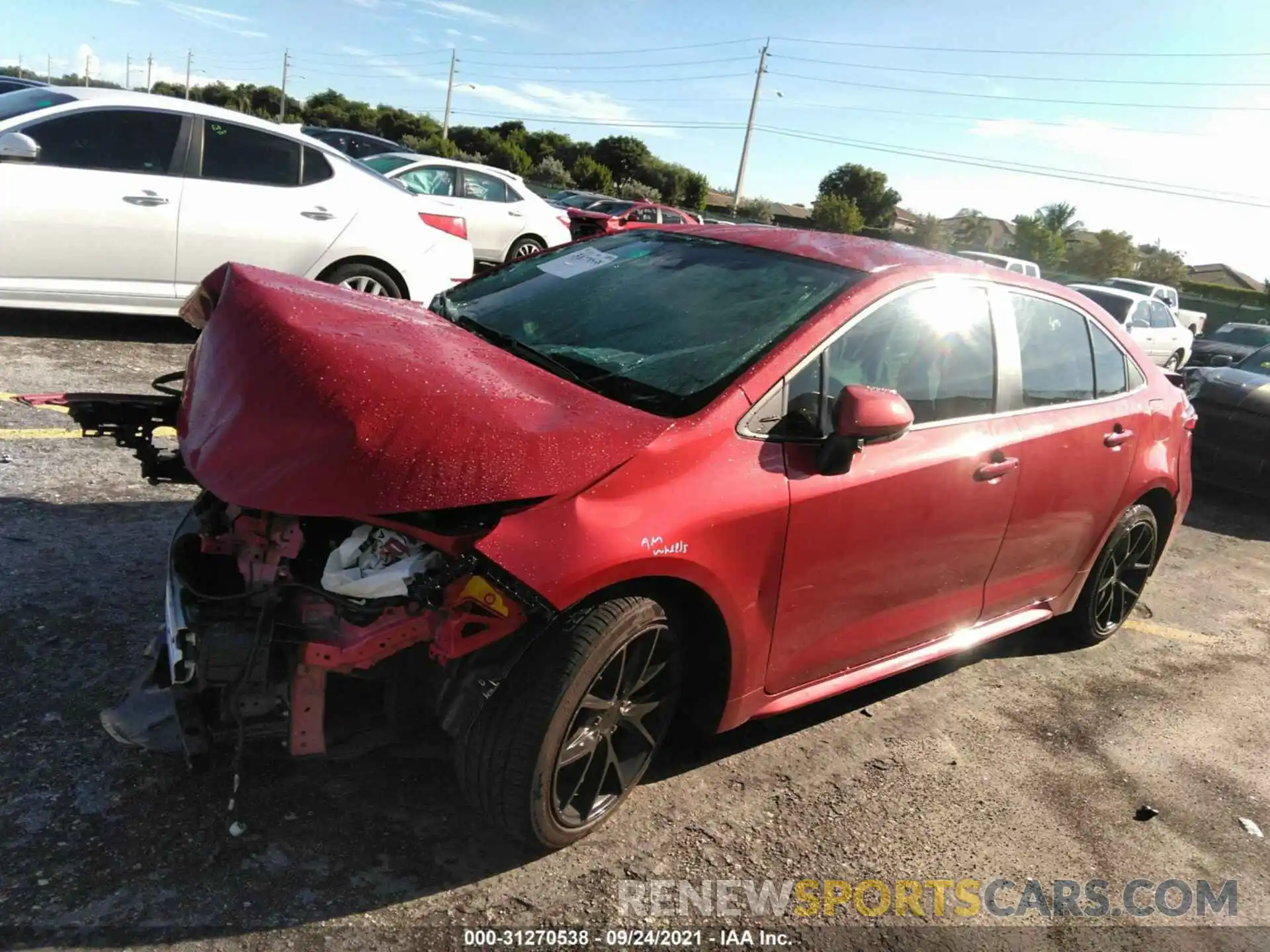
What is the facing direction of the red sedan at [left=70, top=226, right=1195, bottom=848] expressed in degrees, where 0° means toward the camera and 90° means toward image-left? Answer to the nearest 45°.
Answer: approximately 45°

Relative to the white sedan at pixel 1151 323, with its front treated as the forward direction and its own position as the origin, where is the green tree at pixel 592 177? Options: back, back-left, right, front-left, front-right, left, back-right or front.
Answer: right

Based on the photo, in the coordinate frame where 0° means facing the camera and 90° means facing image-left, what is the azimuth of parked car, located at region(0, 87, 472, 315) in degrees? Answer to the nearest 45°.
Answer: approximately 90°

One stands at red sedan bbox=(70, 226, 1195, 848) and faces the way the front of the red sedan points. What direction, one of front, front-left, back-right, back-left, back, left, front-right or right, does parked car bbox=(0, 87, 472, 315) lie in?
right

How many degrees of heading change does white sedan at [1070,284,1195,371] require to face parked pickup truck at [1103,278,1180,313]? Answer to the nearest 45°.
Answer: approximately 135° to its right

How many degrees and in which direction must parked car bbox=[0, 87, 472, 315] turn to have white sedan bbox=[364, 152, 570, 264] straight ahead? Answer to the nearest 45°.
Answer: approximately 135° to its right

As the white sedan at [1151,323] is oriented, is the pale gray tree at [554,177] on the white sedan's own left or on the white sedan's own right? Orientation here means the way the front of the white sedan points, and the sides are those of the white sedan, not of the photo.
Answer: on the white sedan's own right

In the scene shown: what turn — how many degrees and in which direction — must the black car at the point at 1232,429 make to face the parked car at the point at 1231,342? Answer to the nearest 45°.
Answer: approximately 135° to its right

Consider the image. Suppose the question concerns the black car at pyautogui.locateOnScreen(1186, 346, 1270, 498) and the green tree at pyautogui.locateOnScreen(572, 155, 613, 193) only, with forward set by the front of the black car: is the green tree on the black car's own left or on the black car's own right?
on the black car's own right
